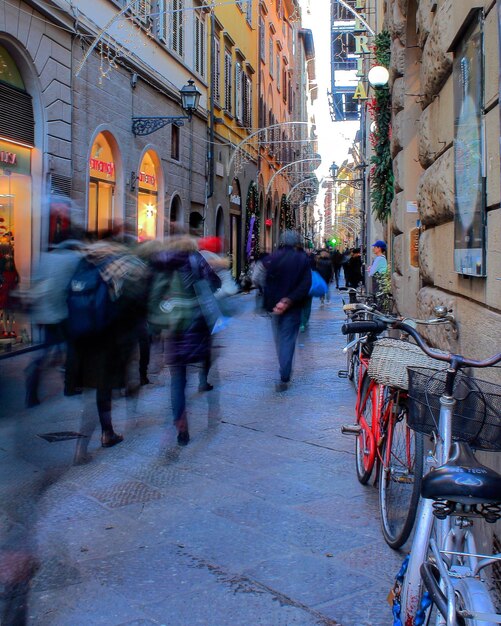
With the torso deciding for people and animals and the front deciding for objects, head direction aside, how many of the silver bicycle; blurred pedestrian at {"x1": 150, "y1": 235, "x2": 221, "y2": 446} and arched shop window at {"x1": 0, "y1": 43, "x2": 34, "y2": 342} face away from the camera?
2

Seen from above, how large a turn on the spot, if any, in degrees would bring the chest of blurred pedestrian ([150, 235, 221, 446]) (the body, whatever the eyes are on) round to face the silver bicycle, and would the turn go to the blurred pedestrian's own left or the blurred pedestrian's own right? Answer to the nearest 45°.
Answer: approximately 180°

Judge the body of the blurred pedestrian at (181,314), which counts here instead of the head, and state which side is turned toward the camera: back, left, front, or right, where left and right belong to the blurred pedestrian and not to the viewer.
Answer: back

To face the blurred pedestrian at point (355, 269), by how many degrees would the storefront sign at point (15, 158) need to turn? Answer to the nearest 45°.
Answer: approximately 90° to its left

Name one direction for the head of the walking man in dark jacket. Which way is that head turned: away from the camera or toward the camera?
away from the camera

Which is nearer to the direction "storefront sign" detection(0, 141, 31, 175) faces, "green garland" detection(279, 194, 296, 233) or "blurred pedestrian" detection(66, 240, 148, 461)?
the blurred pedestrian

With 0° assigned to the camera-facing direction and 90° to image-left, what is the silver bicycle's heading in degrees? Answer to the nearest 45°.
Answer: approximately 180°

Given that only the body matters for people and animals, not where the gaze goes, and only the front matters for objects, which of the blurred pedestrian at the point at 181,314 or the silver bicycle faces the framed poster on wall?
the silver bicycle

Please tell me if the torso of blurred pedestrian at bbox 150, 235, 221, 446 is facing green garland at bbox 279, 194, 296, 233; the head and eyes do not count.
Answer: yes

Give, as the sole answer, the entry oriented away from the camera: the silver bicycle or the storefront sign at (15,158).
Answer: the silver bicycle

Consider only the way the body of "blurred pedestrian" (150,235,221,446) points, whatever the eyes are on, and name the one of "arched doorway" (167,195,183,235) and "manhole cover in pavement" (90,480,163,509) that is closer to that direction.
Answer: the arched doorway

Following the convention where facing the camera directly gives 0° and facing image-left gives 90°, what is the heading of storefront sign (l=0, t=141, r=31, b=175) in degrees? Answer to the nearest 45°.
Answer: approximately 315°
